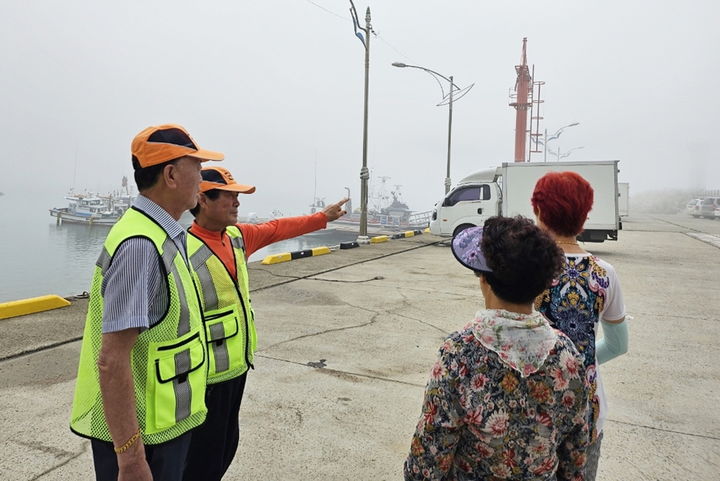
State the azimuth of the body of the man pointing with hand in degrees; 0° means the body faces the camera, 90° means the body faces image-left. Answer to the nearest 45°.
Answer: approximately 315°

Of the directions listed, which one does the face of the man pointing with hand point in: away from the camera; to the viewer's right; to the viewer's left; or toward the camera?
to the viewer's right

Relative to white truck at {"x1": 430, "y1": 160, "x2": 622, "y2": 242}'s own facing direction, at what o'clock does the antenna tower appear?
The antenna tower is roughly at 3 o'clock from the white truck.

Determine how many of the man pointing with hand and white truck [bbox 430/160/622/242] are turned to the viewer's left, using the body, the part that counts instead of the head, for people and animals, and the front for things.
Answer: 1

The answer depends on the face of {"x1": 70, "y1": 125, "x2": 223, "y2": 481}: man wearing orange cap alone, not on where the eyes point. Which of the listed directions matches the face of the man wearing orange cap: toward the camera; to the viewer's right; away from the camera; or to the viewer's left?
to the viewer's right

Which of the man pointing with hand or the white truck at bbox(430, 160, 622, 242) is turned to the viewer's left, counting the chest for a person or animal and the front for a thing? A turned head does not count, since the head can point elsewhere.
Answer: the white truck

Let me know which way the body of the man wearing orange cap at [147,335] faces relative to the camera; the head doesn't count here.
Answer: to the viewer's right

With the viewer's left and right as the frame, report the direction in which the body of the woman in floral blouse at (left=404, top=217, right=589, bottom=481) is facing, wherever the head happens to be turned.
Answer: facing away from the viewer and to the left of the viewer

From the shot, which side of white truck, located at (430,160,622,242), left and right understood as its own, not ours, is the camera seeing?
left

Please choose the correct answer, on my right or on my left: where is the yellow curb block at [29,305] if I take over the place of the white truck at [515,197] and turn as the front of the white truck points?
on my left

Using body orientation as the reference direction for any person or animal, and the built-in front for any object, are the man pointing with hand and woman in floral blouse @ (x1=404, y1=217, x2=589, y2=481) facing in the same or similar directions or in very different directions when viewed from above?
very different directions

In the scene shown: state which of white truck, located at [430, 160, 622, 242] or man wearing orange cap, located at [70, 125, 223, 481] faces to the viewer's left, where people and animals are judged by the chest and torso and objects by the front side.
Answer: the white truck

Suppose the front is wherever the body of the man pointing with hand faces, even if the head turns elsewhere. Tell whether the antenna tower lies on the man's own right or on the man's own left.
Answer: on the man's own left

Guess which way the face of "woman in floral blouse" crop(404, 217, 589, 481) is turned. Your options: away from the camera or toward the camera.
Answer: away from the camera
